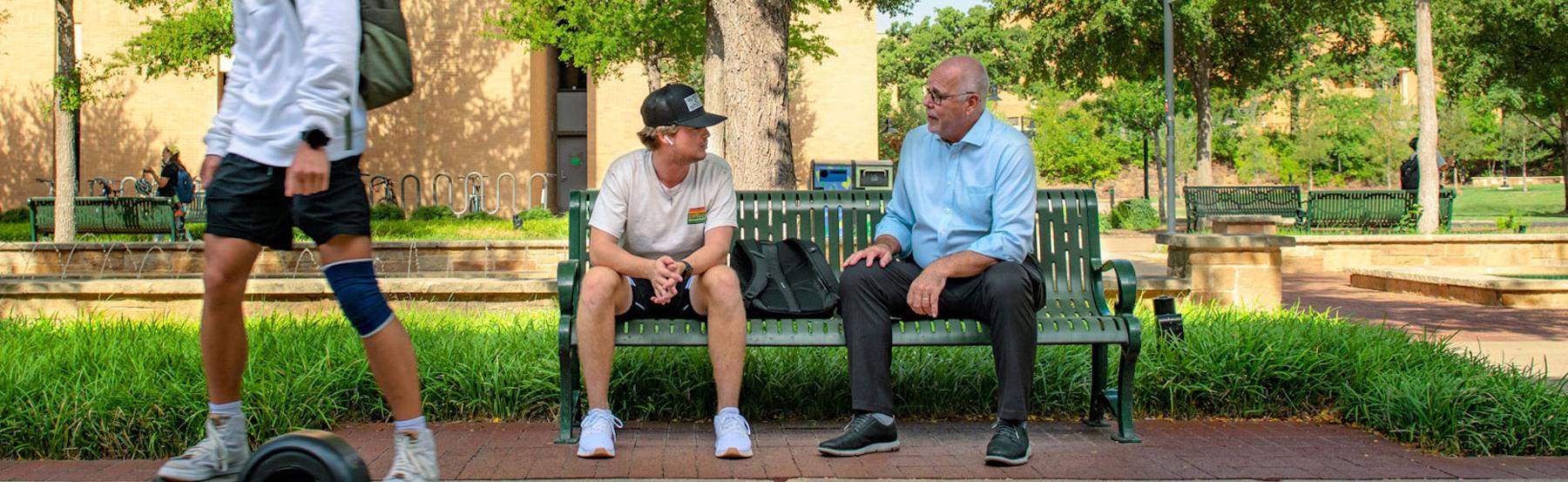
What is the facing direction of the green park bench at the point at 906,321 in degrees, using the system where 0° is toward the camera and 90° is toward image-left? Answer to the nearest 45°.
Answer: approximately 0°

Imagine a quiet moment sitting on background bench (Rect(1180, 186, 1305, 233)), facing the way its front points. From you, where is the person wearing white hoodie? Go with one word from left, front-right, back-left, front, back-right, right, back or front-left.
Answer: front

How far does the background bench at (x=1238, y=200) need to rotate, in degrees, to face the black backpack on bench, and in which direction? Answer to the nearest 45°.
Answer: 0° — it already faces it

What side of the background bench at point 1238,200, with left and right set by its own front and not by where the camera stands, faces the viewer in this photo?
front

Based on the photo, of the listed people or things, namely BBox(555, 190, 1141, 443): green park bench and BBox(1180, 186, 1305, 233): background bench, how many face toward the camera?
2

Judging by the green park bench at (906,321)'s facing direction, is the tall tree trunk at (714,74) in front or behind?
behind
